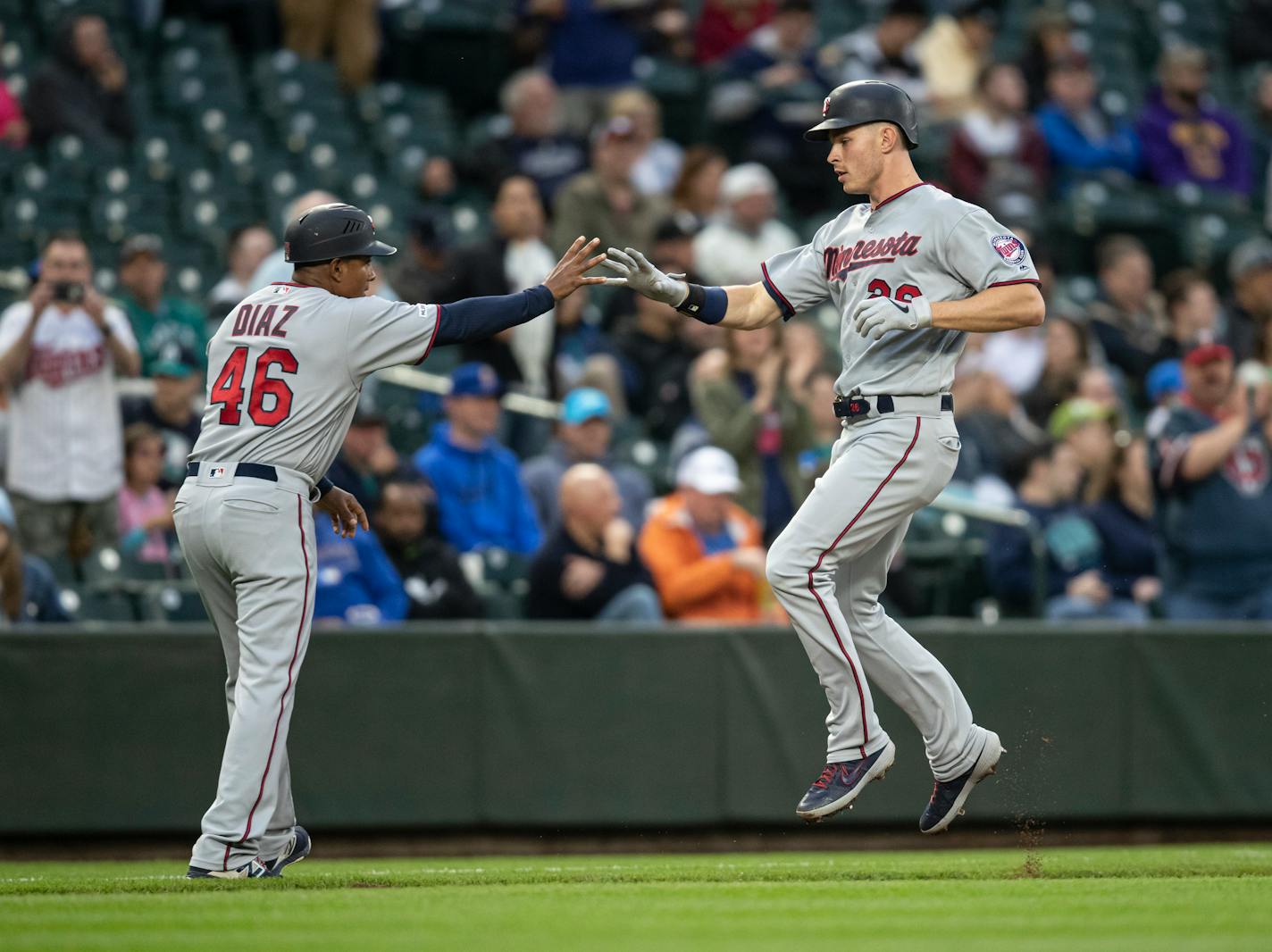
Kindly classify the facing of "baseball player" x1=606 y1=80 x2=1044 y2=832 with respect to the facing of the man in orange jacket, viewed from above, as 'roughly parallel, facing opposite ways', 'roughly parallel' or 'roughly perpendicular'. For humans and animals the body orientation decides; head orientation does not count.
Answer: roughly perpendicular

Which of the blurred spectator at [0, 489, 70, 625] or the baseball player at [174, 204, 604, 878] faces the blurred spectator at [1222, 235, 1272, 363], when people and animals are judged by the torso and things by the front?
the baseball player

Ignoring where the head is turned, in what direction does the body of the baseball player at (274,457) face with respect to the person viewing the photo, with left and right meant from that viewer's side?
facing away from the viewer and to the right of the viewer

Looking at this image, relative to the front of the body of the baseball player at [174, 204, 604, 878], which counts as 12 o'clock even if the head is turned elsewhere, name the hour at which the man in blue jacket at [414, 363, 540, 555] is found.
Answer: The man in blue jacket is roughly at 11 o'clock from the baseball player.

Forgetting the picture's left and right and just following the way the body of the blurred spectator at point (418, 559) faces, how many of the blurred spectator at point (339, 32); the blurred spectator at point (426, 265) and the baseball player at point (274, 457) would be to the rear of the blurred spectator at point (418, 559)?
2

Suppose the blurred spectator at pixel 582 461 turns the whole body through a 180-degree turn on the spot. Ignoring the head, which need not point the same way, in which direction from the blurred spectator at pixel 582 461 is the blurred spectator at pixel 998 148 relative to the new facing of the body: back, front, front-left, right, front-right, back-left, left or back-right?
front-right

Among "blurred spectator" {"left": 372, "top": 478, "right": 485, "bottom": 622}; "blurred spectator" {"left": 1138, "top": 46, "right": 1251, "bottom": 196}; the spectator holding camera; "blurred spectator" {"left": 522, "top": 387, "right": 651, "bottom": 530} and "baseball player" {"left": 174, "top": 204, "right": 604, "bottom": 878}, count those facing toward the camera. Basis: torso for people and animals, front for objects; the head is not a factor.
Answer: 4

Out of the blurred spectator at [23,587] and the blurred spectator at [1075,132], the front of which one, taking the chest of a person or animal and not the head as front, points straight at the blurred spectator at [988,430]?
the blurred spectator at [1075,132]

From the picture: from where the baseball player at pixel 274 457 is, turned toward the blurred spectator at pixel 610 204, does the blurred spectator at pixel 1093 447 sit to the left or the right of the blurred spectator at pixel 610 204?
right

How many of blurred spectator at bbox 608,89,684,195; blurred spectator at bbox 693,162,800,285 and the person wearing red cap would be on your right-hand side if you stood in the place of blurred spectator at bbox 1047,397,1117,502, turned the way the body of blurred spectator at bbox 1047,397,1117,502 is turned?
2

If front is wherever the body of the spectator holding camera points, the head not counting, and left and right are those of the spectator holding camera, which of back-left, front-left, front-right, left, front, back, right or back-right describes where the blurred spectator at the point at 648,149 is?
back-left

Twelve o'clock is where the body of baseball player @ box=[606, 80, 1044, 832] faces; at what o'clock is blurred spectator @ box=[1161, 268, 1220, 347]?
The blurred spectator is roughly at 5 o'clock from the baseball player.
